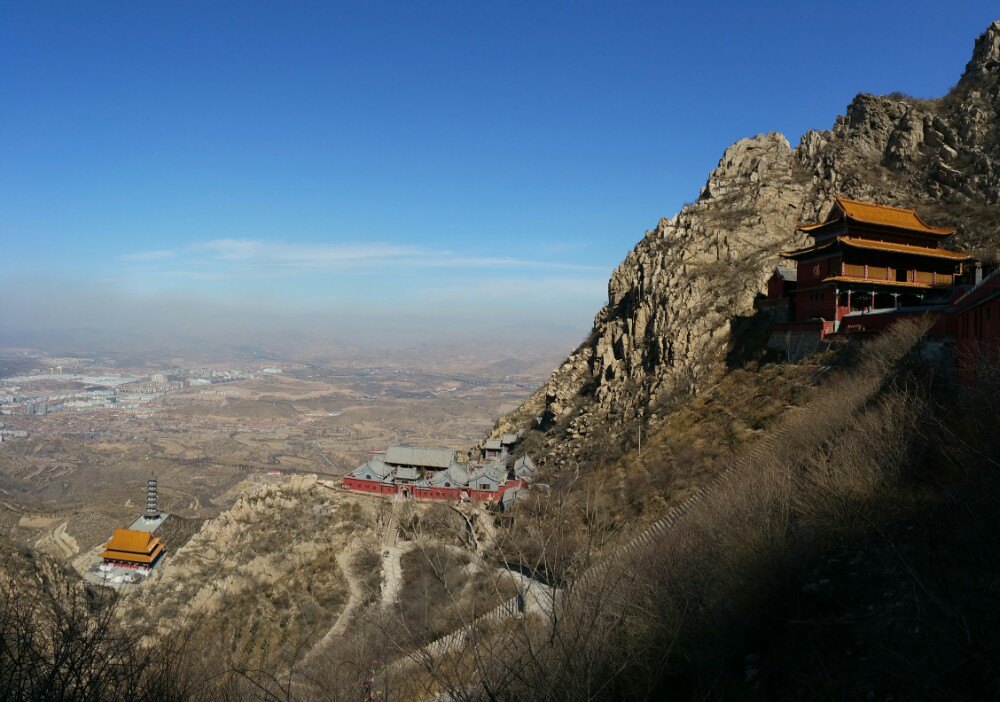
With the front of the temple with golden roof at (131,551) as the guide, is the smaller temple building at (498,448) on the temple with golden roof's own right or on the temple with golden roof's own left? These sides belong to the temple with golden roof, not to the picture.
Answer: on the temple with golden roof's own left

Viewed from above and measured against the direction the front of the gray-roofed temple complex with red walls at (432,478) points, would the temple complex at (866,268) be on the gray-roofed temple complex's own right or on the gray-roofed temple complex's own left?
on the gray-roofed temple complex's own left

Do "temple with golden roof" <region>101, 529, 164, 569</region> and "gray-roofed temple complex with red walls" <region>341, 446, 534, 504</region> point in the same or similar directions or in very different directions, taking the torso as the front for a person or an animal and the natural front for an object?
same or similar directions

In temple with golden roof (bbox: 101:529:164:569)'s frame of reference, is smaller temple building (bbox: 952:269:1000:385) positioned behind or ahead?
ahead

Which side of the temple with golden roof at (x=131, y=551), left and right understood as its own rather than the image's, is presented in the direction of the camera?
front

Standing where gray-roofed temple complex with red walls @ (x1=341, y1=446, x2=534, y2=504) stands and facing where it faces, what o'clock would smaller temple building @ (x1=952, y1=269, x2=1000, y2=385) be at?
smaller temple building @ (x1=952, y1=269, x2=1000, y2=385) is roughly at 11 o'clock from gray-roofed temple complex with red walls @ (x1=341, y1=446, x2=534, y2=504).

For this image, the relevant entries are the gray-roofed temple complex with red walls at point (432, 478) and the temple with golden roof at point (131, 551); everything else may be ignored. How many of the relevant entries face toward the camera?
2
